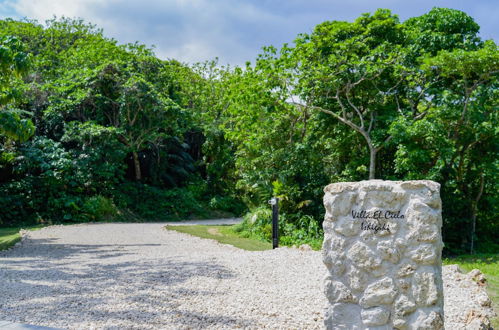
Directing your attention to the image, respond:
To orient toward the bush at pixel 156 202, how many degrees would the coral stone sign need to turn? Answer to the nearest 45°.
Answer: approximately 135° to its right

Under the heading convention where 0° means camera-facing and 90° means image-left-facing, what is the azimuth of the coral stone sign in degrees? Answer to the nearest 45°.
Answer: approximately 0°

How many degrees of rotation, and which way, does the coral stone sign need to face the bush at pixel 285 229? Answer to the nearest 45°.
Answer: approximately 180°

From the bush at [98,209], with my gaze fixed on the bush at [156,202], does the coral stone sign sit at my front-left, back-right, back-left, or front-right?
back-right

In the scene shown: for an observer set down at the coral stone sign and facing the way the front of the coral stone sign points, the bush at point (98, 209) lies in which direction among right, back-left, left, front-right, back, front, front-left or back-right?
back-right
